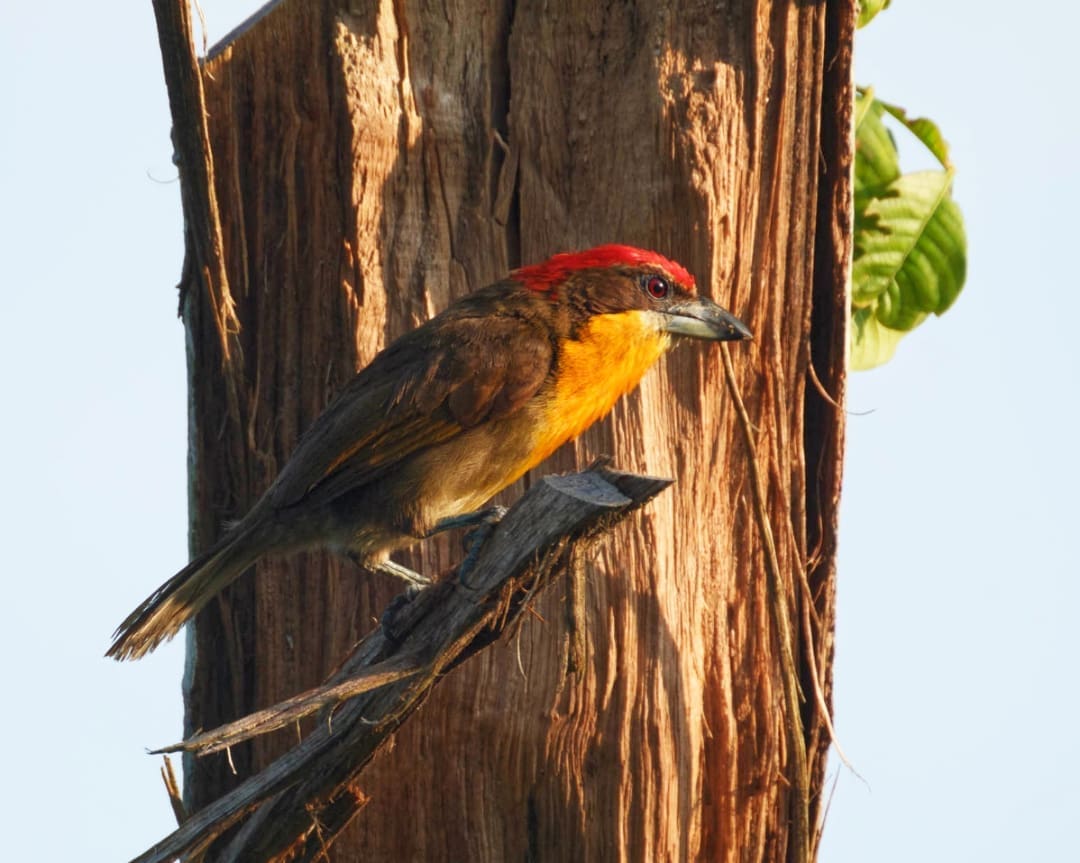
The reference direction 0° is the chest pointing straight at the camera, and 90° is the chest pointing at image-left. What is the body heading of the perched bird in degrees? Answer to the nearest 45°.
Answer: approximately 270°

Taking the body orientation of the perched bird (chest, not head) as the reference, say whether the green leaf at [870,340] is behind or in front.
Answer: in front

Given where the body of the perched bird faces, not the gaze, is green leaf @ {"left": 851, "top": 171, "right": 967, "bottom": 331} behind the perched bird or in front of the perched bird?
in front

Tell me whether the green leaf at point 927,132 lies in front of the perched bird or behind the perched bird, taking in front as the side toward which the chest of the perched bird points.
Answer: in front

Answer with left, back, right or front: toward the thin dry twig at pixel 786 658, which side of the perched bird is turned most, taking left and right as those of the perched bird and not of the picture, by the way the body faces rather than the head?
front
